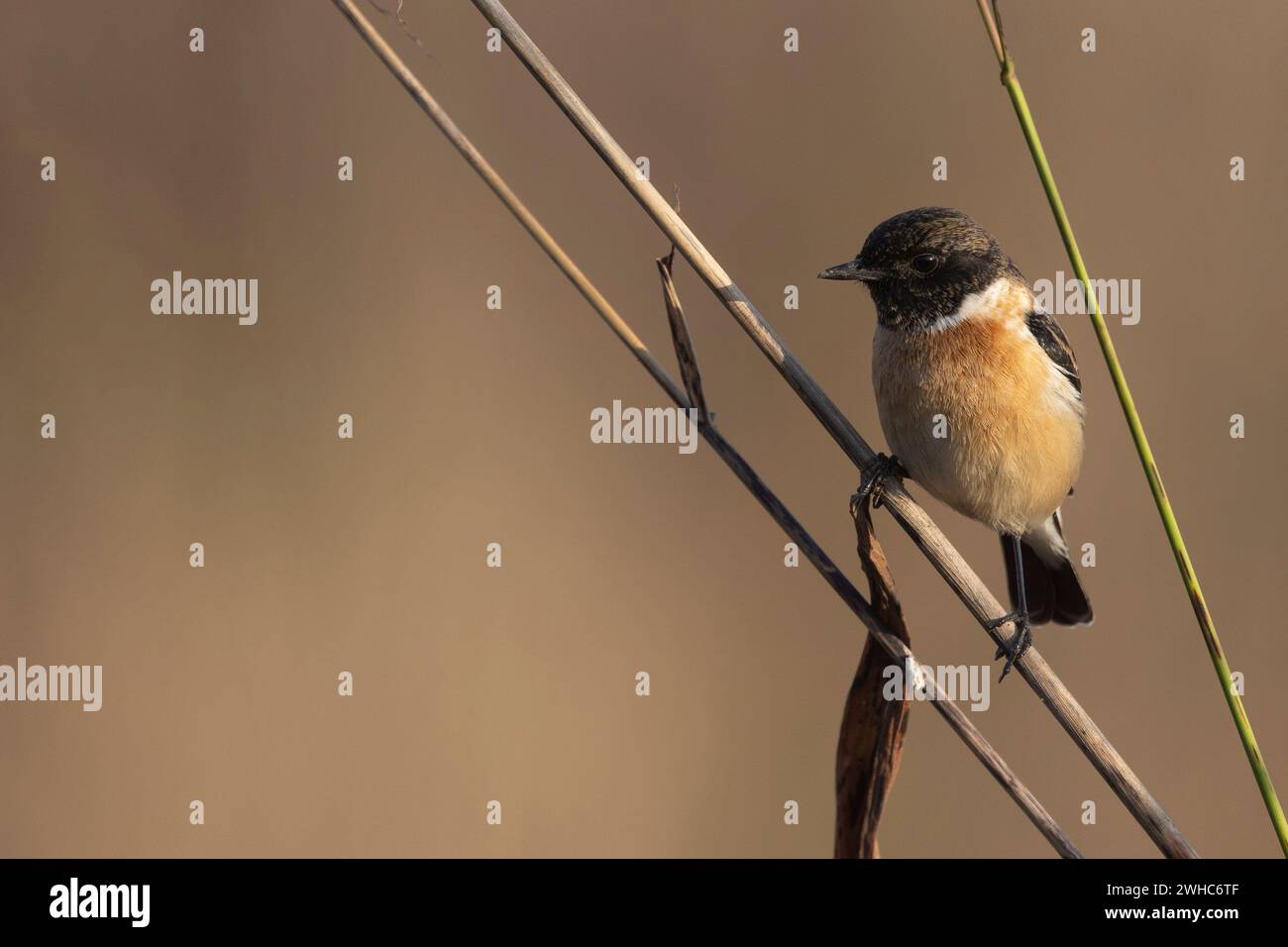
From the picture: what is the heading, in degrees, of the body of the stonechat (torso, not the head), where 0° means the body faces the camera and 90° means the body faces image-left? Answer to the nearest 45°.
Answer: approximately 45°
